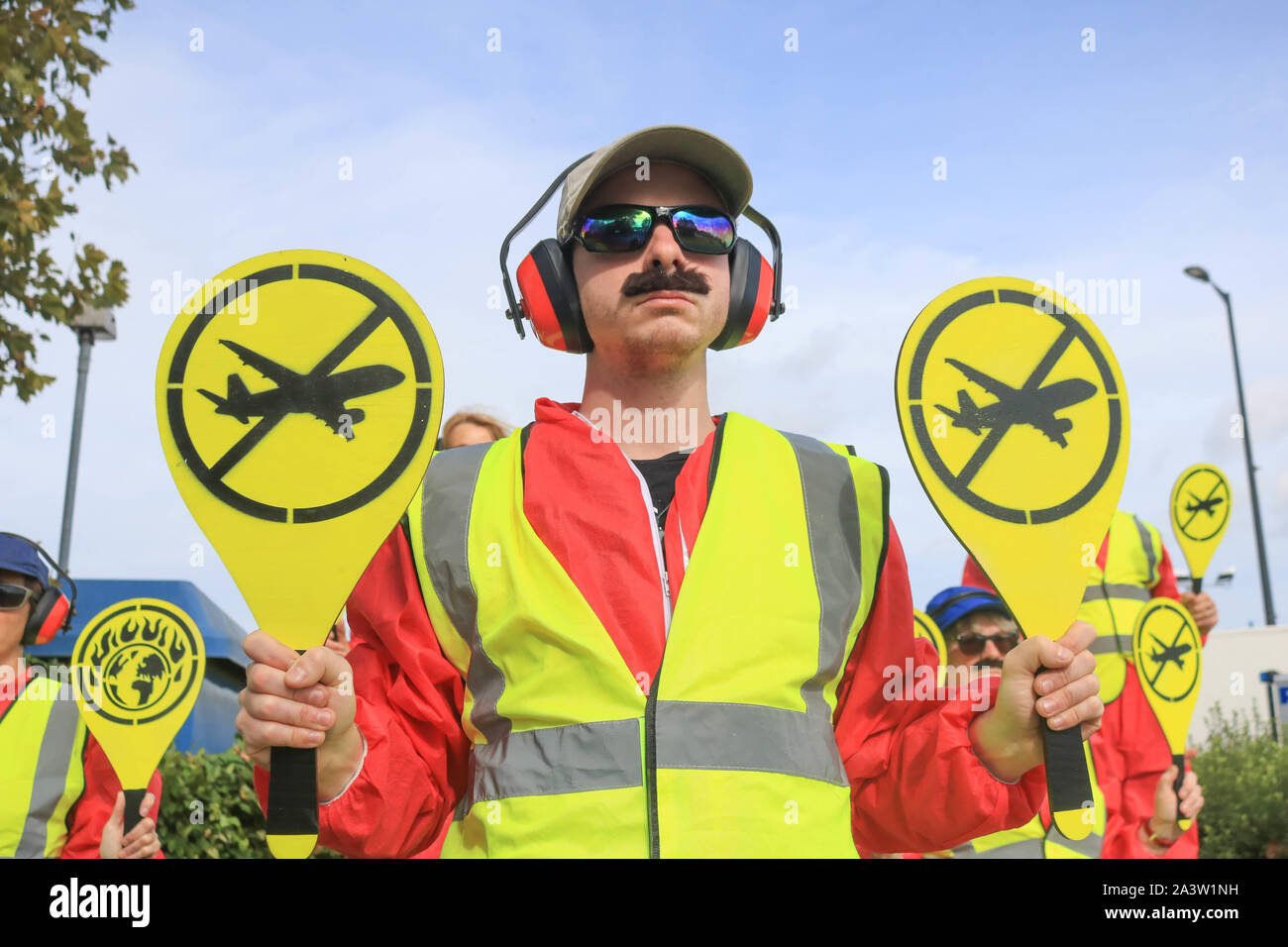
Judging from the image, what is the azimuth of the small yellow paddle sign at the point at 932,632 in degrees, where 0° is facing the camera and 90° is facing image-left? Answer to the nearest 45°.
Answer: approximately 0°

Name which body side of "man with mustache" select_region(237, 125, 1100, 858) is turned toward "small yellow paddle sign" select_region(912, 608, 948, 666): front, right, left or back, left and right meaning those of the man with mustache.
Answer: back

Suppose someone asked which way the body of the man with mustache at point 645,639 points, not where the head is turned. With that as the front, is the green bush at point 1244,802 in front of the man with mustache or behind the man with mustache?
behind
